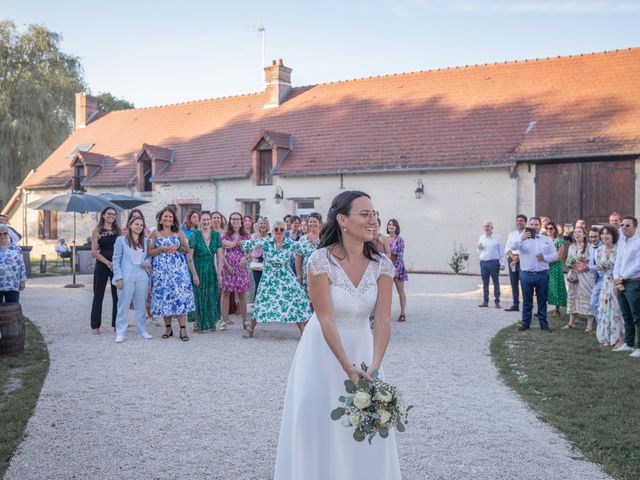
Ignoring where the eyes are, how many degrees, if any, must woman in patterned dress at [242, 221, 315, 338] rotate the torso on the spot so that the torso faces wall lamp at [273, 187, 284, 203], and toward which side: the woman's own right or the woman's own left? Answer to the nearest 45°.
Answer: approximately 180°

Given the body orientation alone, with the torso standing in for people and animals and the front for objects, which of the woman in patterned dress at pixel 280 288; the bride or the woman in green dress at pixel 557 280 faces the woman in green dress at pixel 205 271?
the woman in green dress at pixel 557 280

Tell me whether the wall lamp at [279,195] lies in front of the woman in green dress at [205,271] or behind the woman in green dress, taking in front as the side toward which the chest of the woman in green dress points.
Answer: behind

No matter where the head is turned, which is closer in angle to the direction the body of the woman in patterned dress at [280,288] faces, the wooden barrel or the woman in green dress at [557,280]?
the wooden barrel

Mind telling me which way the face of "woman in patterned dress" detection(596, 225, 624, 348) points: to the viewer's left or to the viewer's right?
to the viewer's left

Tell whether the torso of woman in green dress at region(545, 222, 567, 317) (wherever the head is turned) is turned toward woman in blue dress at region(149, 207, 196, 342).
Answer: yes

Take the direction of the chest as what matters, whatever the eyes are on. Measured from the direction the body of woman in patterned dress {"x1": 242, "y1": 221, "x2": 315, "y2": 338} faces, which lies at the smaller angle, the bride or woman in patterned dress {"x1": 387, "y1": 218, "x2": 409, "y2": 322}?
the bride

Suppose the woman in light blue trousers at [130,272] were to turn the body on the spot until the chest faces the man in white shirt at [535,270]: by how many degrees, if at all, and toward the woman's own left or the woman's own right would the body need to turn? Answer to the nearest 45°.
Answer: approximately 45° to the woman's own left

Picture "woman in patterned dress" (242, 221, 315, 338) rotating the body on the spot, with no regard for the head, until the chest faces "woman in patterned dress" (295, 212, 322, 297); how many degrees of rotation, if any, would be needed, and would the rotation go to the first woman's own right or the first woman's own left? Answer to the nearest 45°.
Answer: approximately 135° to the first woman's own left

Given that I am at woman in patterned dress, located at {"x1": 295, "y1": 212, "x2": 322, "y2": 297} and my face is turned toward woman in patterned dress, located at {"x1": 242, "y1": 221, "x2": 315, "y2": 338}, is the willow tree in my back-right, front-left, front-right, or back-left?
back-right

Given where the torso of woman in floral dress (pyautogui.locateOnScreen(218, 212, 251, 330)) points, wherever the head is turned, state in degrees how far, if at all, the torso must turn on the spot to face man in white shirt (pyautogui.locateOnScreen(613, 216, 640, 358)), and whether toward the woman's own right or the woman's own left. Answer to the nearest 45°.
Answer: approximately 45° to the woman's own left

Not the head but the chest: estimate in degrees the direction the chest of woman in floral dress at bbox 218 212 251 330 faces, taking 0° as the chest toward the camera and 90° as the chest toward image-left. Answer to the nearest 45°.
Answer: approximately 0°

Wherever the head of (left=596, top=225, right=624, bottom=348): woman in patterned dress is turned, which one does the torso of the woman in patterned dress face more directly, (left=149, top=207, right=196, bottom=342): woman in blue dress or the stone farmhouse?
the woman in blue dress

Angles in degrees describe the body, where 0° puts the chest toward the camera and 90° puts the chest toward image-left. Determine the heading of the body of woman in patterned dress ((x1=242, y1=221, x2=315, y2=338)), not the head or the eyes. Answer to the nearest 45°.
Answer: approximately 0°

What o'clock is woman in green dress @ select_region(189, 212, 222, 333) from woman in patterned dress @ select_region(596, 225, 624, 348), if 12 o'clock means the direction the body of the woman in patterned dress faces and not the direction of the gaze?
The woman in green dress is roughly at 1 o'clock from the woman in patterned dress.
